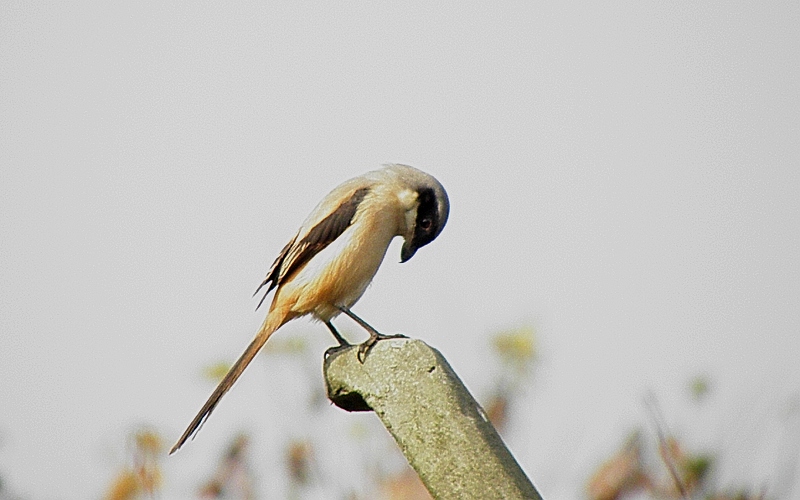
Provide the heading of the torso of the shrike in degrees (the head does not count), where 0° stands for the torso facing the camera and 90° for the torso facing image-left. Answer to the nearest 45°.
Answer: approximately 270°

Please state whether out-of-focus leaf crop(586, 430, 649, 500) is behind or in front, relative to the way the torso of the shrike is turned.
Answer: in front
